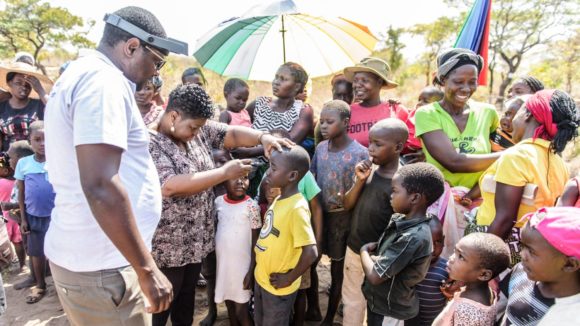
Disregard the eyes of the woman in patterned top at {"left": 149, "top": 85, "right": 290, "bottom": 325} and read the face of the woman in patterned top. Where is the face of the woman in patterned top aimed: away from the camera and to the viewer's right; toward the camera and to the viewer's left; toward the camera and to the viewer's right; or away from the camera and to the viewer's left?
toward the camera and to the viewer's right

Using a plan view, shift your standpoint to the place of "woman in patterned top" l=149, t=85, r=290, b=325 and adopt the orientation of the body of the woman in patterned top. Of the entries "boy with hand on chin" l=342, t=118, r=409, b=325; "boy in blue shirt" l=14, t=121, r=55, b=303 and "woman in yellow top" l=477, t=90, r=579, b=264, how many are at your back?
1

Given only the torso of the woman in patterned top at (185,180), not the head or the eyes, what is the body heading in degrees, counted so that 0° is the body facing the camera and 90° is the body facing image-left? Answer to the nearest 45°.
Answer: approximately 315°

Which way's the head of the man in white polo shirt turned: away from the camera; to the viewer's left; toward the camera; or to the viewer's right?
to the viewer's right

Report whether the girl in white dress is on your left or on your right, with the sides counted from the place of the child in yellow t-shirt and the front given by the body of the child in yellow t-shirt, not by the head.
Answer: on your right

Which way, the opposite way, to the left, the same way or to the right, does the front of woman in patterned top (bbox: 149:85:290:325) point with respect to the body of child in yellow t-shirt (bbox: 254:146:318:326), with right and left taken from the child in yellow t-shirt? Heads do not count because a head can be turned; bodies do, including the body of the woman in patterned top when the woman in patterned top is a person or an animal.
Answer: to the left

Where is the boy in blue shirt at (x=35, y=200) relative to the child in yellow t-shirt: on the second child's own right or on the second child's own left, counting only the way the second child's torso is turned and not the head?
on the second child's own right

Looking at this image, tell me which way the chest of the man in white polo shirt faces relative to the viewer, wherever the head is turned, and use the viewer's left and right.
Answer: facing to the right of the viewer

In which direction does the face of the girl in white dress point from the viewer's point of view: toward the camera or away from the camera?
toward the camera

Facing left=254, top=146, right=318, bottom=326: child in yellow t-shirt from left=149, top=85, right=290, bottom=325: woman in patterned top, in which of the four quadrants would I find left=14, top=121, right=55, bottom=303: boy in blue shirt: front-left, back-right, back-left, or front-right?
back-left

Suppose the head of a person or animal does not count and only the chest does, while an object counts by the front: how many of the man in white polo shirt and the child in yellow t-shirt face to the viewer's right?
1

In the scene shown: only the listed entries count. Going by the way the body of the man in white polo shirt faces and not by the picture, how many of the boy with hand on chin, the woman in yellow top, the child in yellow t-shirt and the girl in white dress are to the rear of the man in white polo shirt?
0

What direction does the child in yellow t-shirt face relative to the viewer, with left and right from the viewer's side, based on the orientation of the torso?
facing the viewer and to the left of the viewer

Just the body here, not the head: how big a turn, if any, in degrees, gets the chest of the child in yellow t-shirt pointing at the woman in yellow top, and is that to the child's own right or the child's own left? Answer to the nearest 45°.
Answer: approximately 135° to the child's own left

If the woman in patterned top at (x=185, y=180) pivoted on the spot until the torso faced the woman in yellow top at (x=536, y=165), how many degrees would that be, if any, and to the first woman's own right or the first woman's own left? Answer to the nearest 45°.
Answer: approximately 45° to the first woman's own left

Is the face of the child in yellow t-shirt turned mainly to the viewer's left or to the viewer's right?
to the viewer's left
